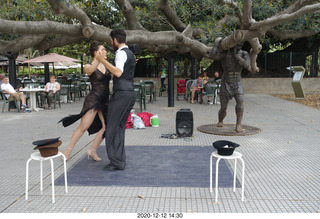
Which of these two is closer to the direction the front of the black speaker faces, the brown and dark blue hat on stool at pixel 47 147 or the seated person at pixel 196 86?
the brown and dark blue hat on stool

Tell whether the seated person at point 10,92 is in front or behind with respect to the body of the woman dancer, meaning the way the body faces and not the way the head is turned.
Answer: behind

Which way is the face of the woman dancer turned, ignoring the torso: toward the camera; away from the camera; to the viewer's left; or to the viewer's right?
to the viewer's right

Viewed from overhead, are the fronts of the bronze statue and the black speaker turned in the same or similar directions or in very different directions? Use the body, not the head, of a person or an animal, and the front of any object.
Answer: same or similar directions

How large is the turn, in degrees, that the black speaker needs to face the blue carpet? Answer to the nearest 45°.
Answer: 0° — it already faces it

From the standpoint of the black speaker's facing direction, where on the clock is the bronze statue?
The bronze statue is roughly at 8 o'clock from the black speaker.

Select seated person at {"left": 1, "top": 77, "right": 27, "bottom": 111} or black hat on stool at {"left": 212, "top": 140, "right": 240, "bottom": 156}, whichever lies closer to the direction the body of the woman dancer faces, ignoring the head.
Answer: the black hat on stool

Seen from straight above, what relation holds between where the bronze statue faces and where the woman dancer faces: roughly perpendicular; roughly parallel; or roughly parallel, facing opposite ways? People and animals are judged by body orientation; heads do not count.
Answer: roughly perpendicular

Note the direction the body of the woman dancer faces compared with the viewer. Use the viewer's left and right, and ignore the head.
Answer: facing the viewer and to the right of the viewer

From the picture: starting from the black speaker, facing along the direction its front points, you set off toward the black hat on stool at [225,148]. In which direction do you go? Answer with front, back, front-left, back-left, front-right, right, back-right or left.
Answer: front

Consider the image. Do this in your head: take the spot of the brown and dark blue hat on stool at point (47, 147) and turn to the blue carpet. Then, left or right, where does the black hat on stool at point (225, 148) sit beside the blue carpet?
right

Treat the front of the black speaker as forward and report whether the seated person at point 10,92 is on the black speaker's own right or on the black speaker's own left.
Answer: on the black speaker's own right

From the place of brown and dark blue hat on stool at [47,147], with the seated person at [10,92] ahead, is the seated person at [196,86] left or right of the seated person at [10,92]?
right

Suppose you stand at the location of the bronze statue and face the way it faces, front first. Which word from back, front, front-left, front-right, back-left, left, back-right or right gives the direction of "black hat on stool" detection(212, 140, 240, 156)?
front

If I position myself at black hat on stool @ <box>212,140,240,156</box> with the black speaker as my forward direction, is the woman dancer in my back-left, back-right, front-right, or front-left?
front-left

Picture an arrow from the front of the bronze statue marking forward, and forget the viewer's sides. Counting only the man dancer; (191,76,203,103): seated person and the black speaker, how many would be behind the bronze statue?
1

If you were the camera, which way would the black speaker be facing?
facing the viewer

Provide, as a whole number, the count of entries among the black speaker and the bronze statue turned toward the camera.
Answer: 2

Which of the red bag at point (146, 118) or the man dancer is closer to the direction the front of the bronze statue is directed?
the man dancer
